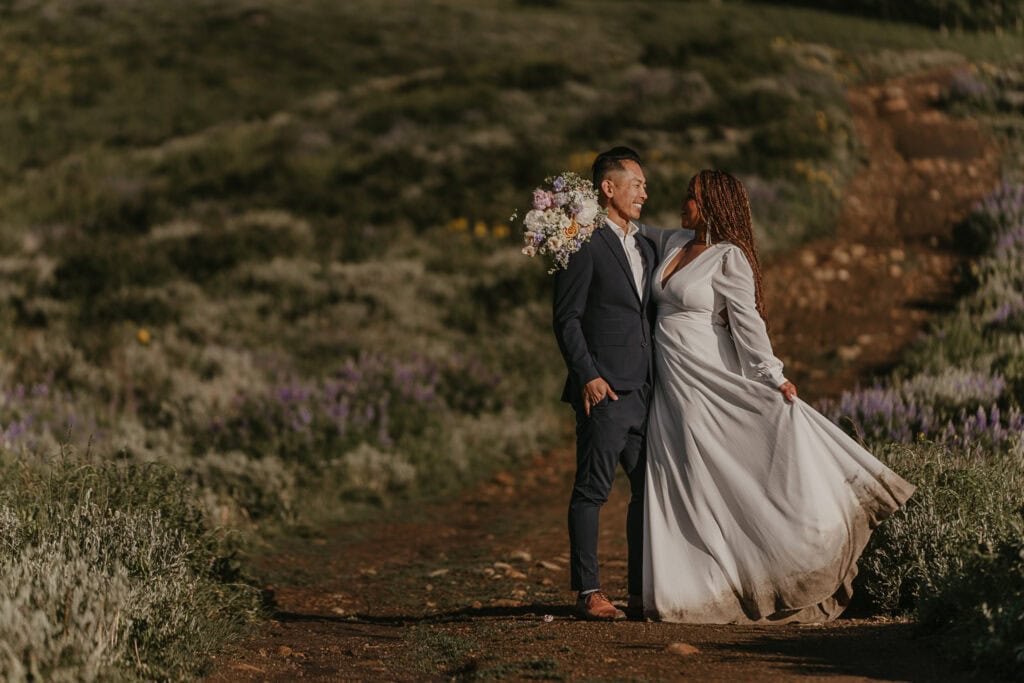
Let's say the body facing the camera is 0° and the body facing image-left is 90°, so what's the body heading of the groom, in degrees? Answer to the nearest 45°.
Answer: approximately 315°

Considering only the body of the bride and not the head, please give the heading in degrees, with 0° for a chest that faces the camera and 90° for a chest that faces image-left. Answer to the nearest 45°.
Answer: approximately 45°

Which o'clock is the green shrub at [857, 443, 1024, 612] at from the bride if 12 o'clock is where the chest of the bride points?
The green shrub is roughly at 7 o'clock from the bride.

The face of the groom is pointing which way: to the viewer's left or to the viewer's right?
to the viewer's right

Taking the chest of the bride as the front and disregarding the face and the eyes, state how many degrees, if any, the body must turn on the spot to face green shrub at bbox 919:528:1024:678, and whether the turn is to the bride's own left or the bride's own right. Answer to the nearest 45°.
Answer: approximately 90° to the bride's own left

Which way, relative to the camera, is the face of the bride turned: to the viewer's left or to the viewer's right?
to the viewer's left

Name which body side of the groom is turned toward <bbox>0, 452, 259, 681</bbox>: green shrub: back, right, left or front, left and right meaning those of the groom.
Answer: right

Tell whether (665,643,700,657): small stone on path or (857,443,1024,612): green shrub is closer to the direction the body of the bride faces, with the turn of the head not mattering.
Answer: the small stone on path

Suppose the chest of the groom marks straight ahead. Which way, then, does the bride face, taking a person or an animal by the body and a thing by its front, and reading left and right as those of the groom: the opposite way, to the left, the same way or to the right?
to the right

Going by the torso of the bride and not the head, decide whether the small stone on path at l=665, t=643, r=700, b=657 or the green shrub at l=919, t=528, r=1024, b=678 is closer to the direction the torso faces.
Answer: the small stone on path
